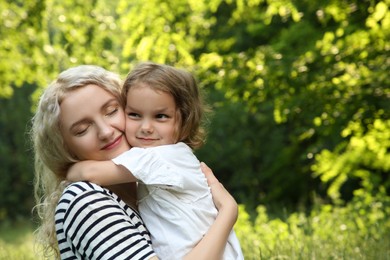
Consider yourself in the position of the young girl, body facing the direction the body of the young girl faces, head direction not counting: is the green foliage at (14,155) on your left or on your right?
on your right

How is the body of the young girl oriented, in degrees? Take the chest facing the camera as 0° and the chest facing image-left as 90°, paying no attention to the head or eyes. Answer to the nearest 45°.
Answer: approximately 90°
